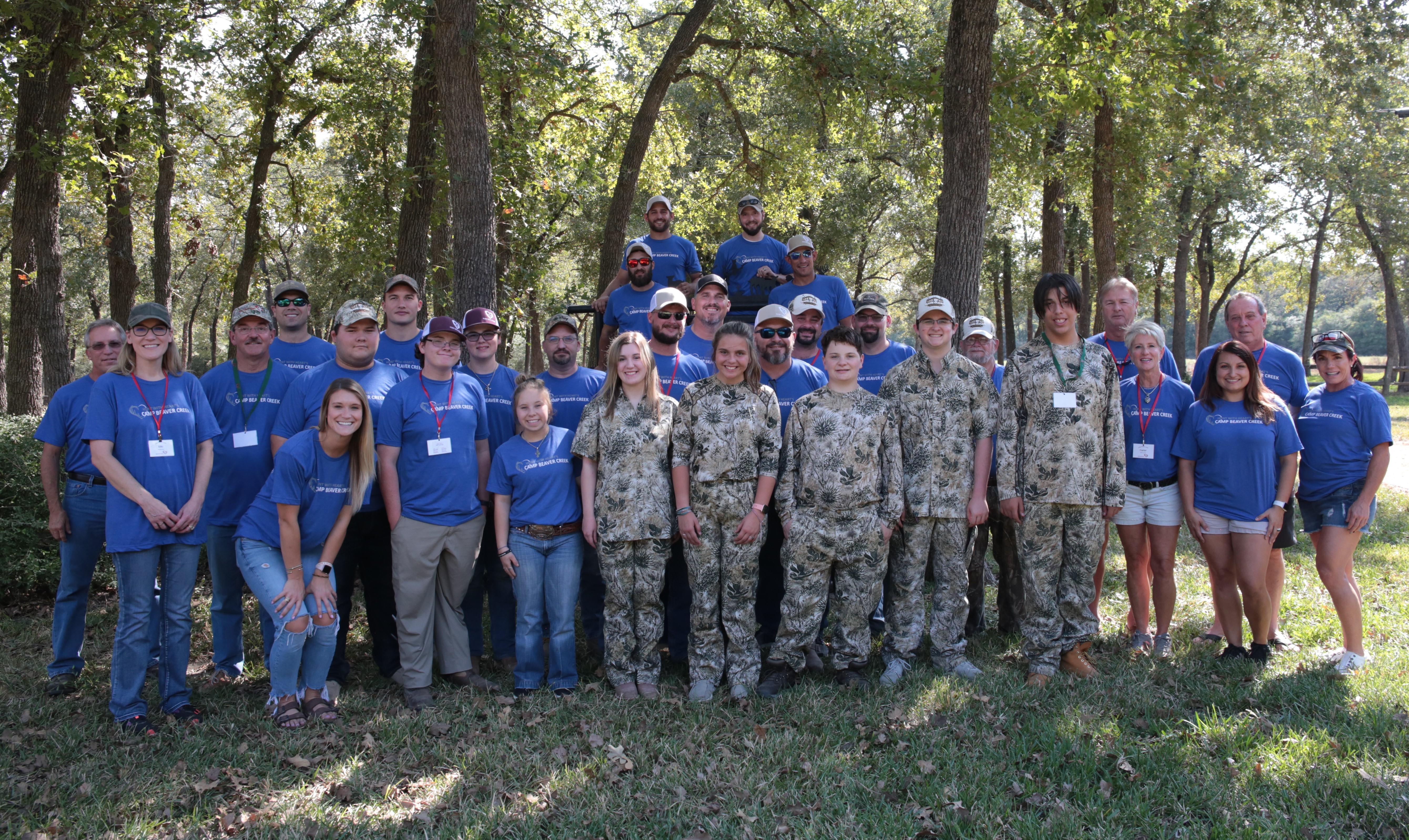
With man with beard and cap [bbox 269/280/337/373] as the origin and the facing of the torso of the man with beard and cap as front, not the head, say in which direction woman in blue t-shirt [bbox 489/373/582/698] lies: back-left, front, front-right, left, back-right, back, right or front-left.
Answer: front-left

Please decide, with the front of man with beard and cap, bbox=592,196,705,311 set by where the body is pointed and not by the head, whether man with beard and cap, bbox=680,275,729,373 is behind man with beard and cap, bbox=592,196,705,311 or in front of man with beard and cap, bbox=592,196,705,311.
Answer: in front

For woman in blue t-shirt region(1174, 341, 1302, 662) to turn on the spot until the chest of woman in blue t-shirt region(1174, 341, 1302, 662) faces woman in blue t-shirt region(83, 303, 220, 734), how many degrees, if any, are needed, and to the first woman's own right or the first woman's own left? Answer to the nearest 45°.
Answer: approximately 45° to the first woman's own right

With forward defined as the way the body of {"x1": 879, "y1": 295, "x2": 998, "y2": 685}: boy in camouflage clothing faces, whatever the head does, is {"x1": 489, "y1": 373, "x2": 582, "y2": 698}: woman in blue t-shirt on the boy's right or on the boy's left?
on the boy's right

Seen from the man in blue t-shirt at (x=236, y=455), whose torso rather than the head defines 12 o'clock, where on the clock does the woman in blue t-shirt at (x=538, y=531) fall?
The woman in blue t-shirt is roughly at 10 o'clock from the man in blue t-shirt.

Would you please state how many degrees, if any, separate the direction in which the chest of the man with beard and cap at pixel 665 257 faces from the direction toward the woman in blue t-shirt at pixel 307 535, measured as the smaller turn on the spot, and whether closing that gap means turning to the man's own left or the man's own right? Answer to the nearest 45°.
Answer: approximately 45° to the man's own right
